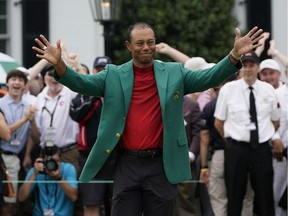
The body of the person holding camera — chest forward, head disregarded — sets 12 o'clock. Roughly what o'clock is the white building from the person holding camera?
The white building is roughly at 6 o'clock from the person holding camera.

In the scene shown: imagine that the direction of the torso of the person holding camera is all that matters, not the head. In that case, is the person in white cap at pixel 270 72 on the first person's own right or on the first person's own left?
on the first person's own left

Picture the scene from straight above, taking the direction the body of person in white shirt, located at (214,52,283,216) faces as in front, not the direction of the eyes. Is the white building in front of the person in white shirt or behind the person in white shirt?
behind

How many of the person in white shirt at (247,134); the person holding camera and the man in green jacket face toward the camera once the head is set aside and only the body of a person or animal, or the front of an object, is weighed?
3

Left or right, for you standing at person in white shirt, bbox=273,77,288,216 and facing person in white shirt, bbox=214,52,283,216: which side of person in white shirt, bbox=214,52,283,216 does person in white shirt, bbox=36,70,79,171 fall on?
right

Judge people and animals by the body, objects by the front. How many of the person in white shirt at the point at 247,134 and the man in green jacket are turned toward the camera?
2

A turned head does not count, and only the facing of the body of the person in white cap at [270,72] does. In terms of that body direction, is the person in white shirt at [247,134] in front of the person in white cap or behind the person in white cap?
in front

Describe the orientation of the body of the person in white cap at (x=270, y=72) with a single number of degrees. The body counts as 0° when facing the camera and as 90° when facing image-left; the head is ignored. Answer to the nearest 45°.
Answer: approximately 45°

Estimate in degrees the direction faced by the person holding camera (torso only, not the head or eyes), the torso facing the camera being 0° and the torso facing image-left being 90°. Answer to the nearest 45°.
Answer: approximately 0°
